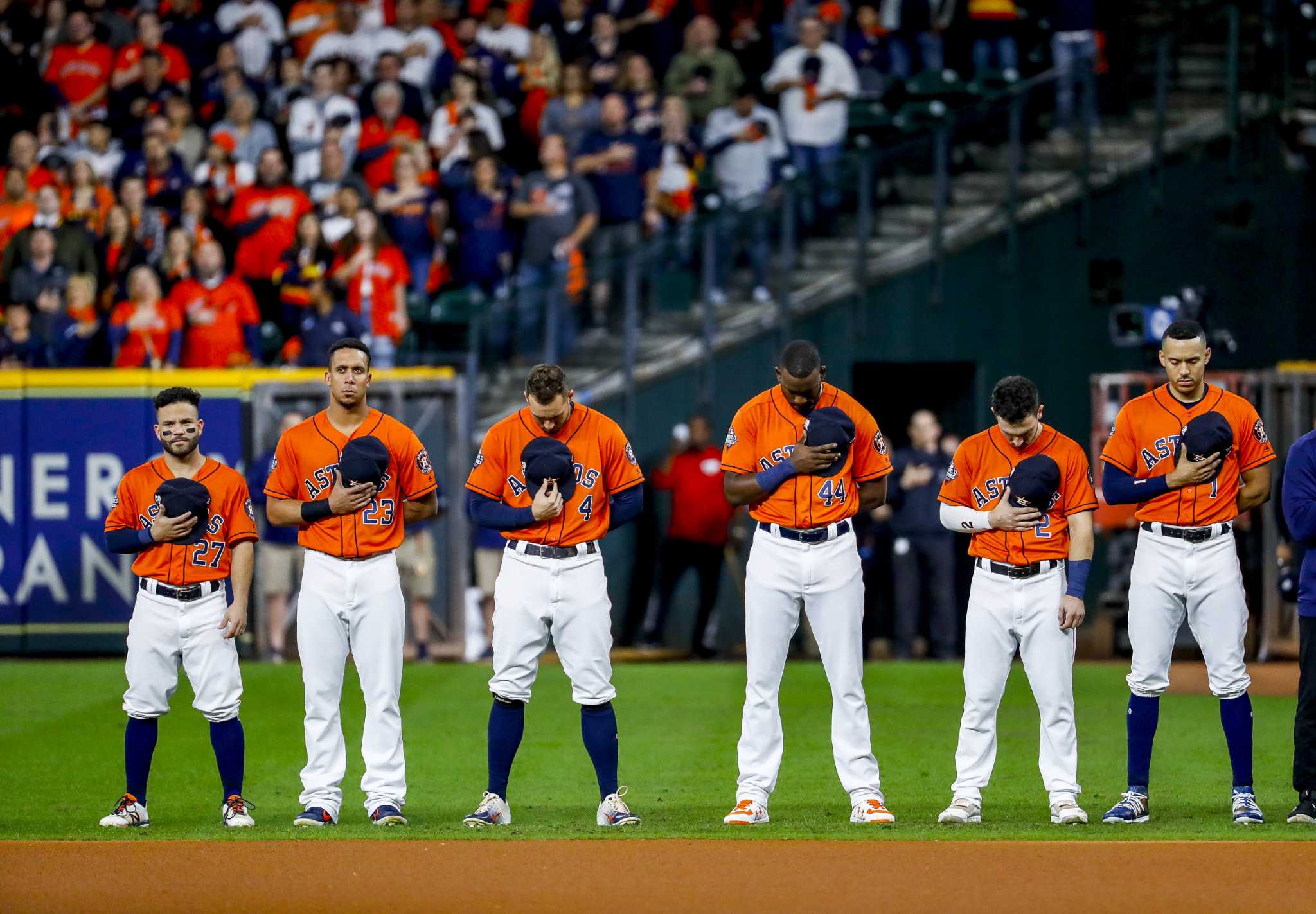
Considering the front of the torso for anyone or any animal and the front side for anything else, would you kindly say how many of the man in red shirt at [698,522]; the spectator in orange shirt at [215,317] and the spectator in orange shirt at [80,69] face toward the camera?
3

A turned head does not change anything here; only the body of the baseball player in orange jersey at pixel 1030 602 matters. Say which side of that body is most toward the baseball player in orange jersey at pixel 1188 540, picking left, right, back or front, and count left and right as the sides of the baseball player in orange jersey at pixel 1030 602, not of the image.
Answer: left

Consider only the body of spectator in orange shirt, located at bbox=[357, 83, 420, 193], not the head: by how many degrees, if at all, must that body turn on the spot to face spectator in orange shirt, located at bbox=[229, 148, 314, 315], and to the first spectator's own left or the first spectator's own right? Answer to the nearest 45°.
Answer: approximately 45° to the first spectator's own right

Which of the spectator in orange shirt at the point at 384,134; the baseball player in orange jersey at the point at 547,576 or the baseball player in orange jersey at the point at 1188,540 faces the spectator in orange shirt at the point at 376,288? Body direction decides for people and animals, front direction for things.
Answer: the spectator in orange shirt at the point at 384,134

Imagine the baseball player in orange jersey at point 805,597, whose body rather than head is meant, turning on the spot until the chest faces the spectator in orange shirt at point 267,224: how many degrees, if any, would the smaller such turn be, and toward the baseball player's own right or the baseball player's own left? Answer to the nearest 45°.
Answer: approximately 135° to the baseball player's own right

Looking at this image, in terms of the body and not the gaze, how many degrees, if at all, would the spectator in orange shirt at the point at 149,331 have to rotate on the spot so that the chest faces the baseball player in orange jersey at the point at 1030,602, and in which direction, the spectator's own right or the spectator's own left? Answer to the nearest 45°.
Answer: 0° — they already face them

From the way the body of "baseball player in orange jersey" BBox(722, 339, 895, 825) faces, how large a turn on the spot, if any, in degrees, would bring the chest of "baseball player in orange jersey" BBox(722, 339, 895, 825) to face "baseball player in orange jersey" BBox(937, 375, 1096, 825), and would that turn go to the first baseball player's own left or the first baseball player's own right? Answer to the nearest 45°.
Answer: approximately 90° to the first baseball player's own left

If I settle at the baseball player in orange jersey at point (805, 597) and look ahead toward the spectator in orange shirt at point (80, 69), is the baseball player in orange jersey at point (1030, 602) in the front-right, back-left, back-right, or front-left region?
back-right

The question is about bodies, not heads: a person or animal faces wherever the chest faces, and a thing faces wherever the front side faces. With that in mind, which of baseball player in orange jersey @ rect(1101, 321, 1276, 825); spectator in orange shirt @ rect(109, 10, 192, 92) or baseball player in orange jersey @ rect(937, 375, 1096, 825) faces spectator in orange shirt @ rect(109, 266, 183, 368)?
spectator in orange shirt @ rect(109, 10, 192, 92)
